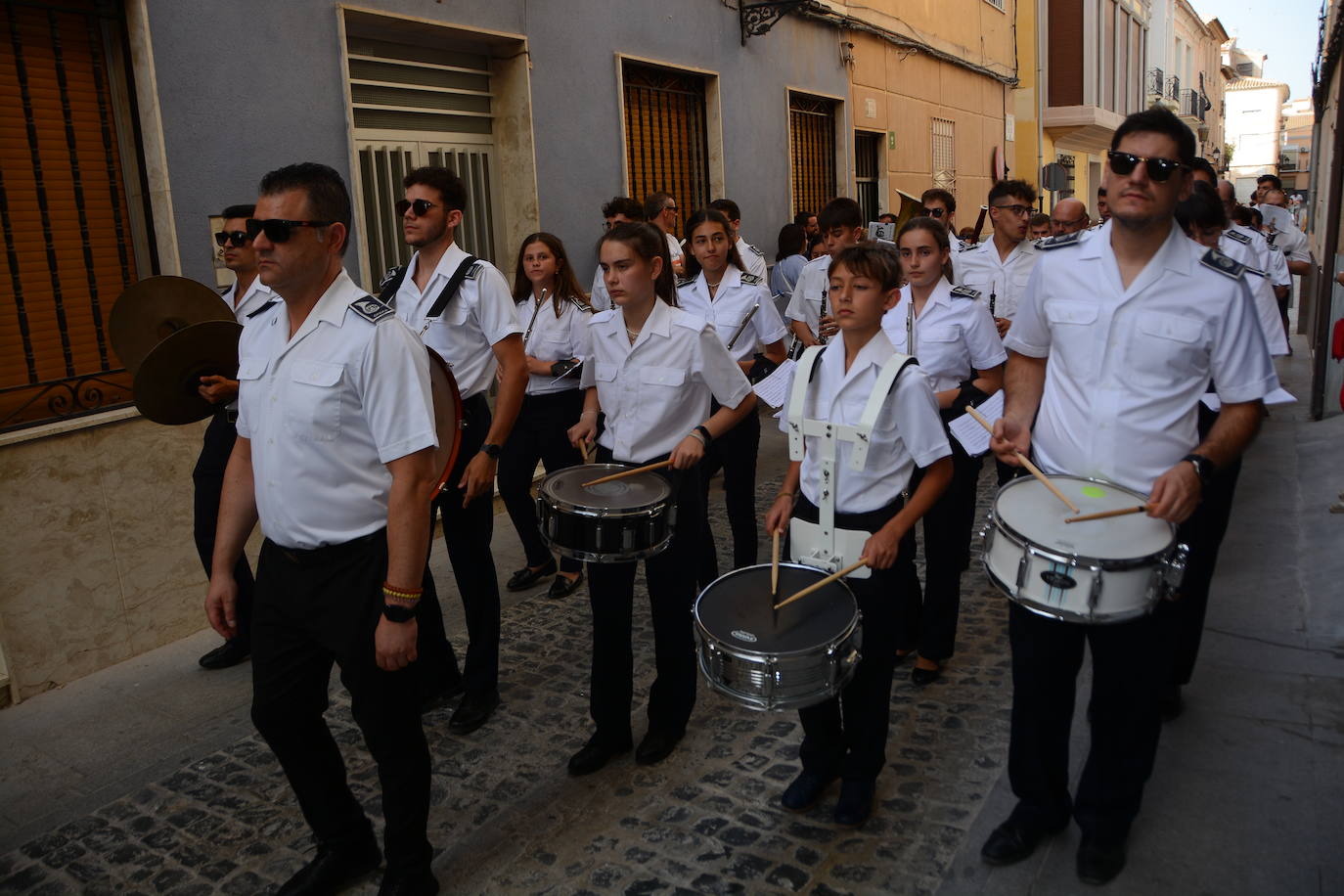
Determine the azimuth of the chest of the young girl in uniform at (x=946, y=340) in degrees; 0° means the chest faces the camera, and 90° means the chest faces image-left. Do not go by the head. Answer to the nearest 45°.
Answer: approximately 45°

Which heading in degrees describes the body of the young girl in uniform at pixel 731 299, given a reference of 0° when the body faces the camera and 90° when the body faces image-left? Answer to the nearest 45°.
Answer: approximately 45°

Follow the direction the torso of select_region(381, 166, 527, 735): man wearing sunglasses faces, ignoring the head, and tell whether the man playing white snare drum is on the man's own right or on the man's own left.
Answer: on the man's own left

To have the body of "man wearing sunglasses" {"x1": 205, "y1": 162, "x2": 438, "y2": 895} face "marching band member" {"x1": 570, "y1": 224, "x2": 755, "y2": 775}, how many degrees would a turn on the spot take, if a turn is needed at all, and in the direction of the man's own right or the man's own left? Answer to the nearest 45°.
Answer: approximately 180°

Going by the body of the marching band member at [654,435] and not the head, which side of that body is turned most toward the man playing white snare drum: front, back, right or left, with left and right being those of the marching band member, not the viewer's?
left

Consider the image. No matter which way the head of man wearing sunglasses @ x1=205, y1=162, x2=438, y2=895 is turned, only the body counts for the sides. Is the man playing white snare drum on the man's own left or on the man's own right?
on the man's own left

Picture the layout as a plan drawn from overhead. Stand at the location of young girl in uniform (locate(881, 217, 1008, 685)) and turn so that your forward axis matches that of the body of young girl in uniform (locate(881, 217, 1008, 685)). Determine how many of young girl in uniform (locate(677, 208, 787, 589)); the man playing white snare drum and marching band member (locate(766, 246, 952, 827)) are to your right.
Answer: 1

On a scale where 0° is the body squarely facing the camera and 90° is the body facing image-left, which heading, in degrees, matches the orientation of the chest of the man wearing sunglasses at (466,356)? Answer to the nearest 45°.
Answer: approximately 45°

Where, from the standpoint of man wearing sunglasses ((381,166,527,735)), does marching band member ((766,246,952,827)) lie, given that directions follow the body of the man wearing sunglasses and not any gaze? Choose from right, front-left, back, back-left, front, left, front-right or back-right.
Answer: left

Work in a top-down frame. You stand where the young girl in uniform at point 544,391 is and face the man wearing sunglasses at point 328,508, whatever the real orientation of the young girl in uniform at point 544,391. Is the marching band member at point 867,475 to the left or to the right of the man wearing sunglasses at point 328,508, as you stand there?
left
